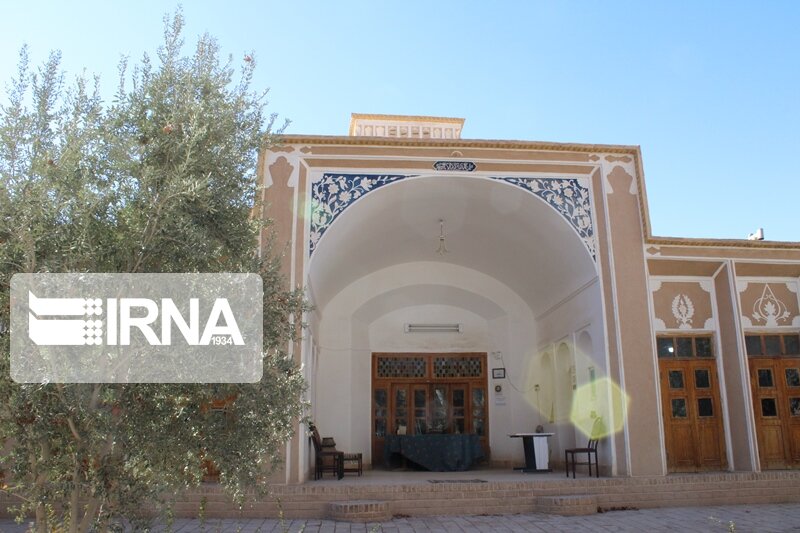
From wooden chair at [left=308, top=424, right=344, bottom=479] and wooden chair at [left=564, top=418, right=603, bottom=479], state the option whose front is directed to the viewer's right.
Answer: wooden chair at [left=308, top=424, right=344, bottom=479]

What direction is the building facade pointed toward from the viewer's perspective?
toward the camera

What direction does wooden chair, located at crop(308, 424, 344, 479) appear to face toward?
to the viewer's right

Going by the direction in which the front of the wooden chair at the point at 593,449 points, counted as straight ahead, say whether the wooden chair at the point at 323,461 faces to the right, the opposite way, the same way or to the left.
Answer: the opposite way

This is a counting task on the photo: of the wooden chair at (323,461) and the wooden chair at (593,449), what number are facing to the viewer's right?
1

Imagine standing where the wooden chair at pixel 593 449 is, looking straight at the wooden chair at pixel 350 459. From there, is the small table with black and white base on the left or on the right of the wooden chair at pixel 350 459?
right

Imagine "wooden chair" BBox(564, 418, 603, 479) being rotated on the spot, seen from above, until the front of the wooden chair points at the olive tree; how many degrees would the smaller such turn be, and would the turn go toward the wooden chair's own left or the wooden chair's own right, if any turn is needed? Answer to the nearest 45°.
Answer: approximately 90° to the wooden chair's own left

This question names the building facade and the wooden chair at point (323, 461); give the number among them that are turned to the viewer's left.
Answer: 0

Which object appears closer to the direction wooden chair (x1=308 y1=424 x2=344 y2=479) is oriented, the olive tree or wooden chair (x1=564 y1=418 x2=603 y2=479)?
the wooden chair

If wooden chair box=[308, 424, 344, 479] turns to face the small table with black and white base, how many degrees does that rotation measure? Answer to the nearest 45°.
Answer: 0° — it already faces it

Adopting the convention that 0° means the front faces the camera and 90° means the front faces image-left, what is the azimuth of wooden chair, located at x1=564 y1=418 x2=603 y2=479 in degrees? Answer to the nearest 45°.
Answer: approximately 90°

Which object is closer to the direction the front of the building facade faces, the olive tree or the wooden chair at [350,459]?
the olive tree

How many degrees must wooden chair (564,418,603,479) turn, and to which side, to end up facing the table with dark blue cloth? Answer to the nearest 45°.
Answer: approximately 45° to its right
